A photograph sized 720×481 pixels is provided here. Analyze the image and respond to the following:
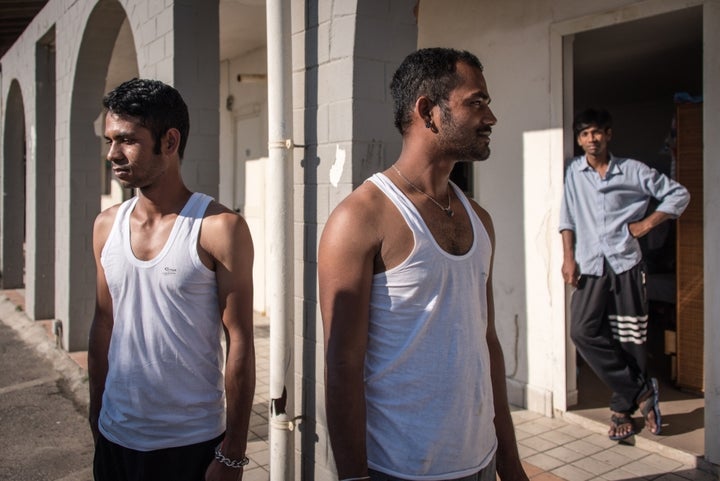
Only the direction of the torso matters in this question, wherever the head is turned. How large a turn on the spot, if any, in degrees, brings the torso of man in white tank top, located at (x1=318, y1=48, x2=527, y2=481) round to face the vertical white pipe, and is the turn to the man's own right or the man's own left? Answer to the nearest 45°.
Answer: approximately 180°

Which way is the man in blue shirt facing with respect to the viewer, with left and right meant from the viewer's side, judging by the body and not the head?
facing the viewer

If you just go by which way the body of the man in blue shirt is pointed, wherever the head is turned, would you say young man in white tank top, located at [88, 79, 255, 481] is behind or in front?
in front

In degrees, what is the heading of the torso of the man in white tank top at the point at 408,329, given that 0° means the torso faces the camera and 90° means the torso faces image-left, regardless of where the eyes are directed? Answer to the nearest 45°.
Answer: approximately 315°

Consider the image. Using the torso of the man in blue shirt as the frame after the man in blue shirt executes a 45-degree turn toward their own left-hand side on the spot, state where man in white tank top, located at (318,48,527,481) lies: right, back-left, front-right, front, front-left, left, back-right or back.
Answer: front-right

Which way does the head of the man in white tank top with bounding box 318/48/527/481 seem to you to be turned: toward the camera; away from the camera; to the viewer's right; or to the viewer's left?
to the viewer's right

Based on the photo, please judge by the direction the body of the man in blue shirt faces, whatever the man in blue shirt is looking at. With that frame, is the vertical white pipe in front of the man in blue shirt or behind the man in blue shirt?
in front

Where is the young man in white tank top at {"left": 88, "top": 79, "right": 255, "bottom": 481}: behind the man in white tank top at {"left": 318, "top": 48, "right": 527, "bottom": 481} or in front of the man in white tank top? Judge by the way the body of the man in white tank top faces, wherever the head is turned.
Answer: behind
